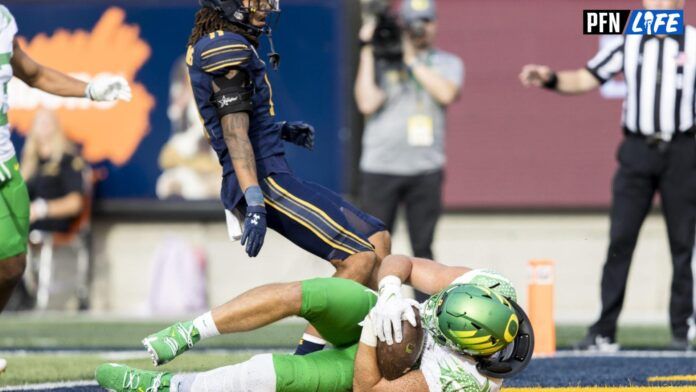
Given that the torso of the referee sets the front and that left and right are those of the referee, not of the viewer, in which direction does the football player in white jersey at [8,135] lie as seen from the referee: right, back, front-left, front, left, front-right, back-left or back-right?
front-right

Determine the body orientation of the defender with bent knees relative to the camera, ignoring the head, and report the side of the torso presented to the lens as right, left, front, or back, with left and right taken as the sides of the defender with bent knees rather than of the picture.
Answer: right

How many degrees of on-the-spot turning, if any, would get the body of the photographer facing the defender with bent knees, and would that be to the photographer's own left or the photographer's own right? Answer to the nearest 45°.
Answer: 0° — they already face them

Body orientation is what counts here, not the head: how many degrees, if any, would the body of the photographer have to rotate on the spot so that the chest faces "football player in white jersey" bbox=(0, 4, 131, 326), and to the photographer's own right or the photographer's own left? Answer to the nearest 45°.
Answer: approximately 45° to the photographer's own right

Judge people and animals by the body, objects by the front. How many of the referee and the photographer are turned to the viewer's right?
0

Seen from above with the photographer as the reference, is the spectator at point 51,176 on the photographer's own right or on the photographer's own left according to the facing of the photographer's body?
on the photographer's own right

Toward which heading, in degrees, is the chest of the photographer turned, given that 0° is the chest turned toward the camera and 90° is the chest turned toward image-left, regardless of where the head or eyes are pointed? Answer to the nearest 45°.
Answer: approximately 0°
